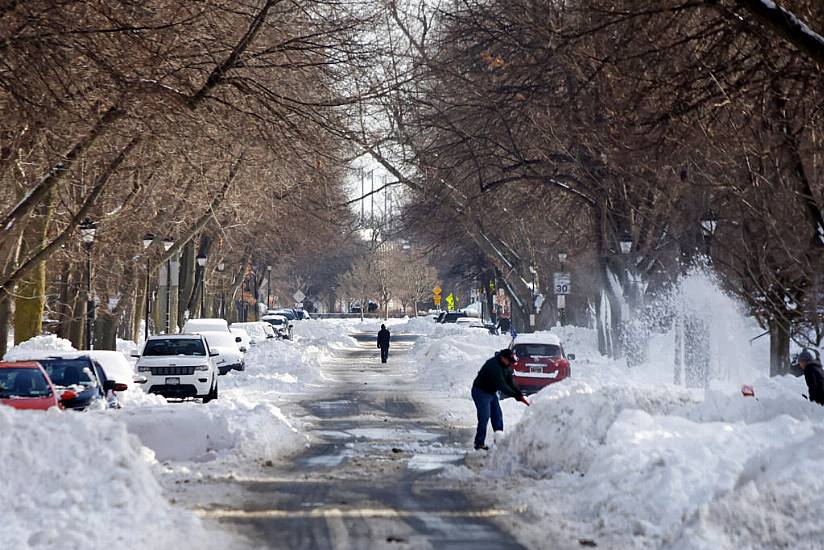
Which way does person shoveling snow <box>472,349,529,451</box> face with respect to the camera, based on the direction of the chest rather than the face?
to the viewer's right

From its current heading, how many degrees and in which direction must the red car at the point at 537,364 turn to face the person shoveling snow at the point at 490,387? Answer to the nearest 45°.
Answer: approximately 180°

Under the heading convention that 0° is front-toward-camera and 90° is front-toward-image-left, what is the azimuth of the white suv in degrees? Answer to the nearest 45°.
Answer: approximately 0°

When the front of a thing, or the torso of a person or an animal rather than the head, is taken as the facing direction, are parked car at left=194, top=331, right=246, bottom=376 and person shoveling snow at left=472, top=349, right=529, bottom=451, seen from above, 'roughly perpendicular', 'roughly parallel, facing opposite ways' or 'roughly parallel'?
roughly perpendicular

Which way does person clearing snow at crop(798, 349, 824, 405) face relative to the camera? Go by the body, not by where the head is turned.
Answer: to the viewer's left

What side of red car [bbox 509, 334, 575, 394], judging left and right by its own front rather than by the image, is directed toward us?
back

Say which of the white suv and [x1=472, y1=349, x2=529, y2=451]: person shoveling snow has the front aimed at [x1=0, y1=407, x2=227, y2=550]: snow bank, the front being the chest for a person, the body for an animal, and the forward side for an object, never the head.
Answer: the white suv

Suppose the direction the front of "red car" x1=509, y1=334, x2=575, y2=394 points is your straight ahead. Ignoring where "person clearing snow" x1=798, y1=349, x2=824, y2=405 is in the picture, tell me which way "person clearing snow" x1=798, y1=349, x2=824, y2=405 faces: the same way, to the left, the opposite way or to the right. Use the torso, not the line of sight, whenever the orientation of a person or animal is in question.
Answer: to the left

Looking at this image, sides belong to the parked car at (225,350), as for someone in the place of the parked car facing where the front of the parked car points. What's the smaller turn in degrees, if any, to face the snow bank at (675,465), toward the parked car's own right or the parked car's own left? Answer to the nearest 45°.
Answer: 0° — it already faces it

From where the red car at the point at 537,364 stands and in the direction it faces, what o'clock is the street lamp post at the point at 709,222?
The street lamp post is roughly at 3 o'clock from the red car.

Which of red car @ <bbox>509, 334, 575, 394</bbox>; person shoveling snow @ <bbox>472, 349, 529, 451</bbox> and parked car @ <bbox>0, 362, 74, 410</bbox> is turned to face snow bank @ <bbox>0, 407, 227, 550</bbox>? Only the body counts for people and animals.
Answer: the parked car

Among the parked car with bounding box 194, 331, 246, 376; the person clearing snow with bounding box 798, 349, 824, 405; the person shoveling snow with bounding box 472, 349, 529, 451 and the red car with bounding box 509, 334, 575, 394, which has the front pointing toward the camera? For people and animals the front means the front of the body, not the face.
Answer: the parked car
